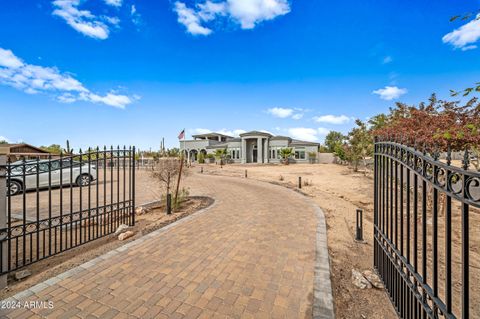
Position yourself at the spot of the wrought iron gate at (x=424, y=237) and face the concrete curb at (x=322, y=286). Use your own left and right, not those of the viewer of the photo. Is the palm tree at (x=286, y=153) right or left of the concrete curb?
right

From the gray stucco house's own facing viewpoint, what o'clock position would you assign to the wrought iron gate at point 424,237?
The wrought iron gate is roughly at 12 o'clock from the gray stucco house.

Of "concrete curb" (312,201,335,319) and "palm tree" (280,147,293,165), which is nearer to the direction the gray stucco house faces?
the concrete curb

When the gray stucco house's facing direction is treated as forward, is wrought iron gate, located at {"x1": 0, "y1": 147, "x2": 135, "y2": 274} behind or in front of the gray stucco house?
in front

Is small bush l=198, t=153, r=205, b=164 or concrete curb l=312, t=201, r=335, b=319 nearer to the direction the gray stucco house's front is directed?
the concrete curb

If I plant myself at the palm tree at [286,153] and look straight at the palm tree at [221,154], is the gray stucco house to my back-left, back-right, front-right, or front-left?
front-right

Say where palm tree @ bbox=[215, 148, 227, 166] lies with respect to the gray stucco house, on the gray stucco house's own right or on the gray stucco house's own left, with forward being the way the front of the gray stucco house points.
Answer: on the gray stucco house's own right

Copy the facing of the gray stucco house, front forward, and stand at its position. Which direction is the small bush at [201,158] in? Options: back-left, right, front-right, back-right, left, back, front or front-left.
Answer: right

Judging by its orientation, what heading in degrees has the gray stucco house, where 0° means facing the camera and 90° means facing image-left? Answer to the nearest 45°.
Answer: approximately 0°

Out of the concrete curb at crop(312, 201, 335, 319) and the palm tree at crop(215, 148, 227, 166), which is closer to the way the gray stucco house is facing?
the concrete curb

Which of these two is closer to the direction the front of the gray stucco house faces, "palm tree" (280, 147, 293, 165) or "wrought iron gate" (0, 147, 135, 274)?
the wrought iron gate
